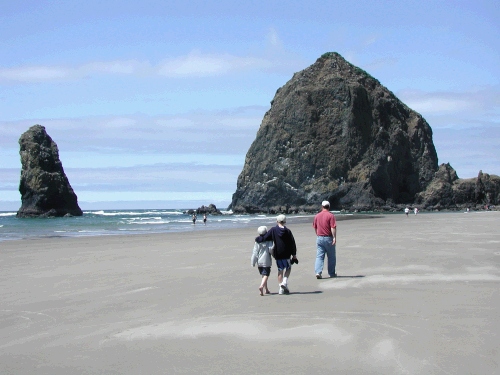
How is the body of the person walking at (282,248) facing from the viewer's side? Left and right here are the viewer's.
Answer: facing away from the viewer

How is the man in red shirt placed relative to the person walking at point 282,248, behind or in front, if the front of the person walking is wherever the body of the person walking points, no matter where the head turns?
in front
